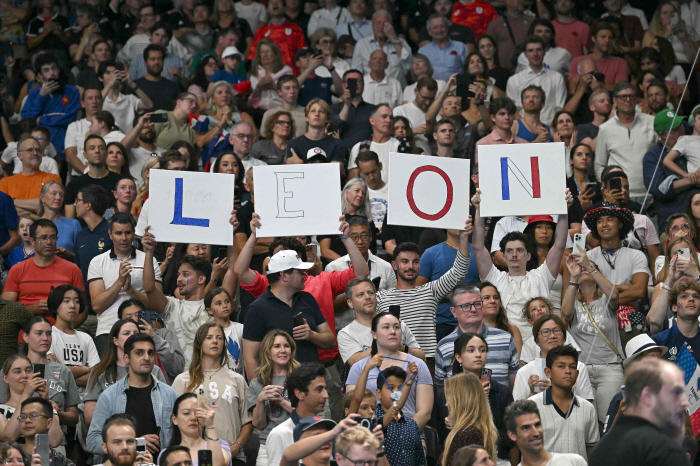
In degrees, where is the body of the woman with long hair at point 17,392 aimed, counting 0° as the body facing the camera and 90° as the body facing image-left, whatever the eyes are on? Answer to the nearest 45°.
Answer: approximately 315°

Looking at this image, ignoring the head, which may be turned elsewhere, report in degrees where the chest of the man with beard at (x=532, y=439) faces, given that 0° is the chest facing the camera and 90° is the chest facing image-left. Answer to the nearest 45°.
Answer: approximately 315°

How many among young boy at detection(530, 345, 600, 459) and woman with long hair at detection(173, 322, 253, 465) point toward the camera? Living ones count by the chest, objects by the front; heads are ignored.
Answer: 2

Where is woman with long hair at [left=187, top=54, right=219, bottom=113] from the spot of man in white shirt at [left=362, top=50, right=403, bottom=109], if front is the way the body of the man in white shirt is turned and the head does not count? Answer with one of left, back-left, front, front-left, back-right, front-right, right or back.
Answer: right

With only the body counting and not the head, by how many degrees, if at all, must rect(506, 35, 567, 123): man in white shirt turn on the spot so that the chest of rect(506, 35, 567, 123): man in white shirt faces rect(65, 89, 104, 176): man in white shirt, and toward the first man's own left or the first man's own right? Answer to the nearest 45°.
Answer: approximately 90° to the first man's own right

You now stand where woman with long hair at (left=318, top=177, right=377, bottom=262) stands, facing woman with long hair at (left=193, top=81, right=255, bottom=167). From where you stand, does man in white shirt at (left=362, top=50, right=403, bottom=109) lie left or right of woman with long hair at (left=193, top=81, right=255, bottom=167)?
right

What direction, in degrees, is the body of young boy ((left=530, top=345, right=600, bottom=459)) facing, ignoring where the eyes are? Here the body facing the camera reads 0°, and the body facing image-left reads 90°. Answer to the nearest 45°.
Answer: approximately 0°

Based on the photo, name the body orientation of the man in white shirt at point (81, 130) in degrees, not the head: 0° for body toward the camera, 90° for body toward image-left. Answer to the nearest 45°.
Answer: approximately 315°

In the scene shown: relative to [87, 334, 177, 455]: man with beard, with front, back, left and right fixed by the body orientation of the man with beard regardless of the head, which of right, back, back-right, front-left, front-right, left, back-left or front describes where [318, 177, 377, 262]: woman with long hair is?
back-left

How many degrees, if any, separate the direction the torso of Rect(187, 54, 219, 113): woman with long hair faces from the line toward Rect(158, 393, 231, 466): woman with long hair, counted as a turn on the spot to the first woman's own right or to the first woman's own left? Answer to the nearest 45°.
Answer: approximately 45° to the first woman's own right

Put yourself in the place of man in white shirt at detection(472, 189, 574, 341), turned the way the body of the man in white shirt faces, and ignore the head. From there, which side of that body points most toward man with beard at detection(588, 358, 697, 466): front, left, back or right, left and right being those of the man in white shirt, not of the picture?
front

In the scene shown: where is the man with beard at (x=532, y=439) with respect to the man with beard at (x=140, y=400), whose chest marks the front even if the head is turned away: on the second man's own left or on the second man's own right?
on the second man's own left
